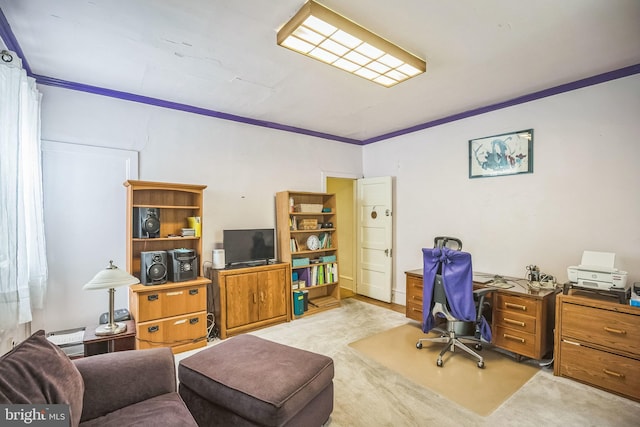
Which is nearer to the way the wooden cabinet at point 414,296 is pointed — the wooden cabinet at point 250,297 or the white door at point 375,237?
the wooden cabinet

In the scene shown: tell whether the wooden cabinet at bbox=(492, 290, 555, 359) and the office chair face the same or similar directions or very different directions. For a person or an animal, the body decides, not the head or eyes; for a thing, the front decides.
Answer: very different directions

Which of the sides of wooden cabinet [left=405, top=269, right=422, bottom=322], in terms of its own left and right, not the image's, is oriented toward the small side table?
front

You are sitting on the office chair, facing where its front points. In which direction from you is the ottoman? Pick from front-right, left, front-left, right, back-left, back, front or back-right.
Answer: back

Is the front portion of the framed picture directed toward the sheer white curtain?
yes

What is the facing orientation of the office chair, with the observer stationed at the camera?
facing away from the viewer and to the right of the viewer

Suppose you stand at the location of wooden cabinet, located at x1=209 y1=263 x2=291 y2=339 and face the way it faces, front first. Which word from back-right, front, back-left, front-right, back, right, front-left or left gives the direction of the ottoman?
front-right

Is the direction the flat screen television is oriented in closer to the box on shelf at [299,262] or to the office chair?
the office chair

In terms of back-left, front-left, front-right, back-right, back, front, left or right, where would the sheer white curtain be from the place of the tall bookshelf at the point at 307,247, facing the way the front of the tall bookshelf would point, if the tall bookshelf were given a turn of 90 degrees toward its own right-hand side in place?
front

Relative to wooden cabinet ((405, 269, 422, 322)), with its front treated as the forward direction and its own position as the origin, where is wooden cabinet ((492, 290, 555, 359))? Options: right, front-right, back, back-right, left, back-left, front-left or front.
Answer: left

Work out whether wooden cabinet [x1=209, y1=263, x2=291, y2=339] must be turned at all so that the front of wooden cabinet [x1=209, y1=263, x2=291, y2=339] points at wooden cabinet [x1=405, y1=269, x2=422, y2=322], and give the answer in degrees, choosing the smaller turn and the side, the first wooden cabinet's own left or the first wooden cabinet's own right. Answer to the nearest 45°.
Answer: approximately 45° to the first wooden cabinet's own left

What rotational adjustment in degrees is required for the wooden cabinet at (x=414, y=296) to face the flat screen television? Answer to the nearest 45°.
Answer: approximately 45° to its right

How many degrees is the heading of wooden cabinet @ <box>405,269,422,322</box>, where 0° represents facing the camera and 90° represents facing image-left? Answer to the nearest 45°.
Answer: approximately 45°

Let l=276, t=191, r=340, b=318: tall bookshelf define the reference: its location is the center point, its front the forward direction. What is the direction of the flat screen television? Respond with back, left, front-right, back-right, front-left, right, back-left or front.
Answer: right
